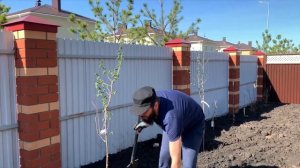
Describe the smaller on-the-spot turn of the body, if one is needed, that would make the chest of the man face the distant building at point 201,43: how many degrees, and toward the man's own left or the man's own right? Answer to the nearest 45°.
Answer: approximately 90° to the man's own right

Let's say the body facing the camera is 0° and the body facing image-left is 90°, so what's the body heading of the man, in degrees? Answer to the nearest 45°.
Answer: approximately 90°

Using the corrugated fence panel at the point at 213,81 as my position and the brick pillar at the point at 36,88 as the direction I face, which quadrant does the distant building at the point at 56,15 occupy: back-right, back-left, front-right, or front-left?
back-right

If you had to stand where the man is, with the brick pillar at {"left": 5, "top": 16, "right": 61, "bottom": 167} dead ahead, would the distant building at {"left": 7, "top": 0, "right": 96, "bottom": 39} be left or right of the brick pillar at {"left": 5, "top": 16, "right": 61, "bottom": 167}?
right

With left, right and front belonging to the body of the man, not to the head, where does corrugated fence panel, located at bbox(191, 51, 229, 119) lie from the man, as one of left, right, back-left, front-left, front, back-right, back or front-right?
right

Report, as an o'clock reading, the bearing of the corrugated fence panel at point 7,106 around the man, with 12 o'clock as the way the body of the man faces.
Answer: The corrugated fence panel is roughly at 1 o'clock from the man.

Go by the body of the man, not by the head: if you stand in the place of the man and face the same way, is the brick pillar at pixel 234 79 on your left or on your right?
on your right

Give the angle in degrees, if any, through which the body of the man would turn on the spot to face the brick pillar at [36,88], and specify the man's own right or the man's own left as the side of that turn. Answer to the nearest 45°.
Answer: approximately 45° to the man's own right

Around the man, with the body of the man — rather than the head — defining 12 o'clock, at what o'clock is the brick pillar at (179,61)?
The brick pillar is roughly at 3 o'clock from the man.

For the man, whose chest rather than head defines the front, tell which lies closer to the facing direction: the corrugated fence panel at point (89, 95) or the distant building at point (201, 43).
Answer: the corrugated fence panel
